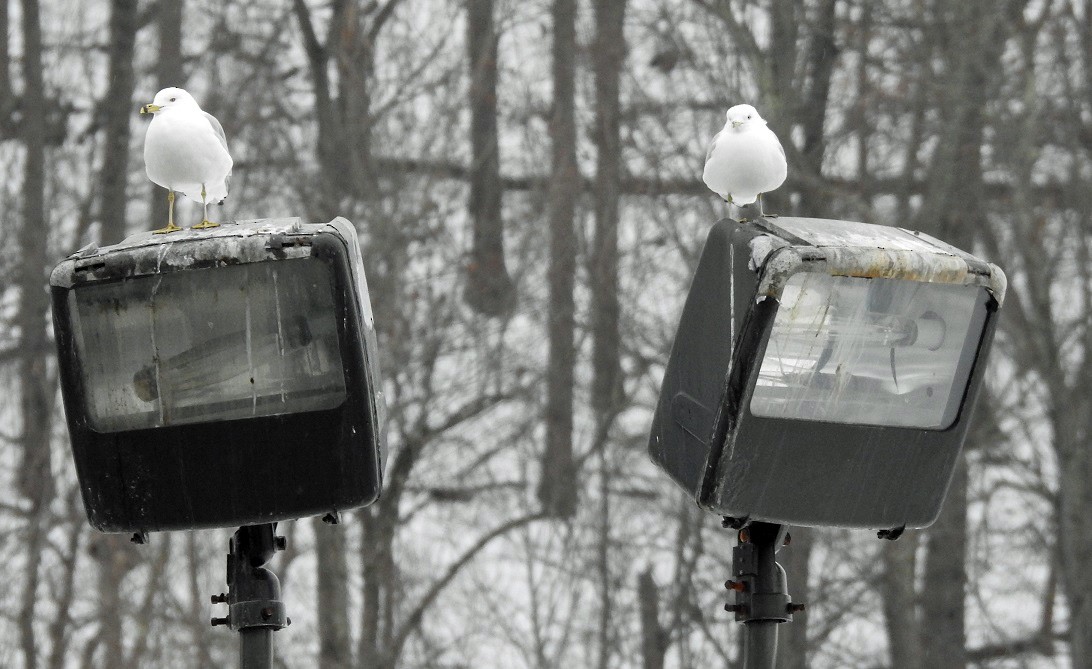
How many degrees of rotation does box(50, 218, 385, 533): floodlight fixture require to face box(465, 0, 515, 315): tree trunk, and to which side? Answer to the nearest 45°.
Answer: approximately 180°

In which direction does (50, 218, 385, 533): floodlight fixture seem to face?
toward the camera

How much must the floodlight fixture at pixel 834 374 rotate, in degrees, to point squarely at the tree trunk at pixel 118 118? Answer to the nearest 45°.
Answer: approximately 180°

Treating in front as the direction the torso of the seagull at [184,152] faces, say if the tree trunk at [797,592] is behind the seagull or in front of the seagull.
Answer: behind

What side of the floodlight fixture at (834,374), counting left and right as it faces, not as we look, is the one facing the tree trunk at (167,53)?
back

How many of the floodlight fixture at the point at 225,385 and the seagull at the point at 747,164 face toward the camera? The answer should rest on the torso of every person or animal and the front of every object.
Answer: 2

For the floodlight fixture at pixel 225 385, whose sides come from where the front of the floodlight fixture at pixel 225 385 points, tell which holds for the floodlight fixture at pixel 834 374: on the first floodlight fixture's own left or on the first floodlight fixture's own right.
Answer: on the first floodlight fixture's own left

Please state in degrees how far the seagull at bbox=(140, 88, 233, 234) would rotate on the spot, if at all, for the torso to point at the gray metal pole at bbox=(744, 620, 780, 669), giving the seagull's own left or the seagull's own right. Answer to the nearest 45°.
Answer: approximately 90° to the seagull's own left

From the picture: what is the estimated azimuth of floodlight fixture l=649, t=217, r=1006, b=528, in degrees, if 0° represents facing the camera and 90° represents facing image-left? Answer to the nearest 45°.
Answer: approximately 315°

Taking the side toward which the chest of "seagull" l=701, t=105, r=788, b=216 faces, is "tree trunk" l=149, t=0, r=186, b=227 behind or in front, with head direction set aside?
behind

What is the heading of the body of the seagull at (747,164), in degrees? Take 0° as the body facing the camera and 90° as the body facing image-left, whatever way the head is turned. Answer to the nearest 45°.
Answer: approximately 0°

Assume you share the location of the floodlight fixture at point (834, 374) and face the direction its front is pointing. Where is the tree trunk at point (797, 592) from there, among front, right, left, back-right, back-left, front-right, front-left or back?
back-left
